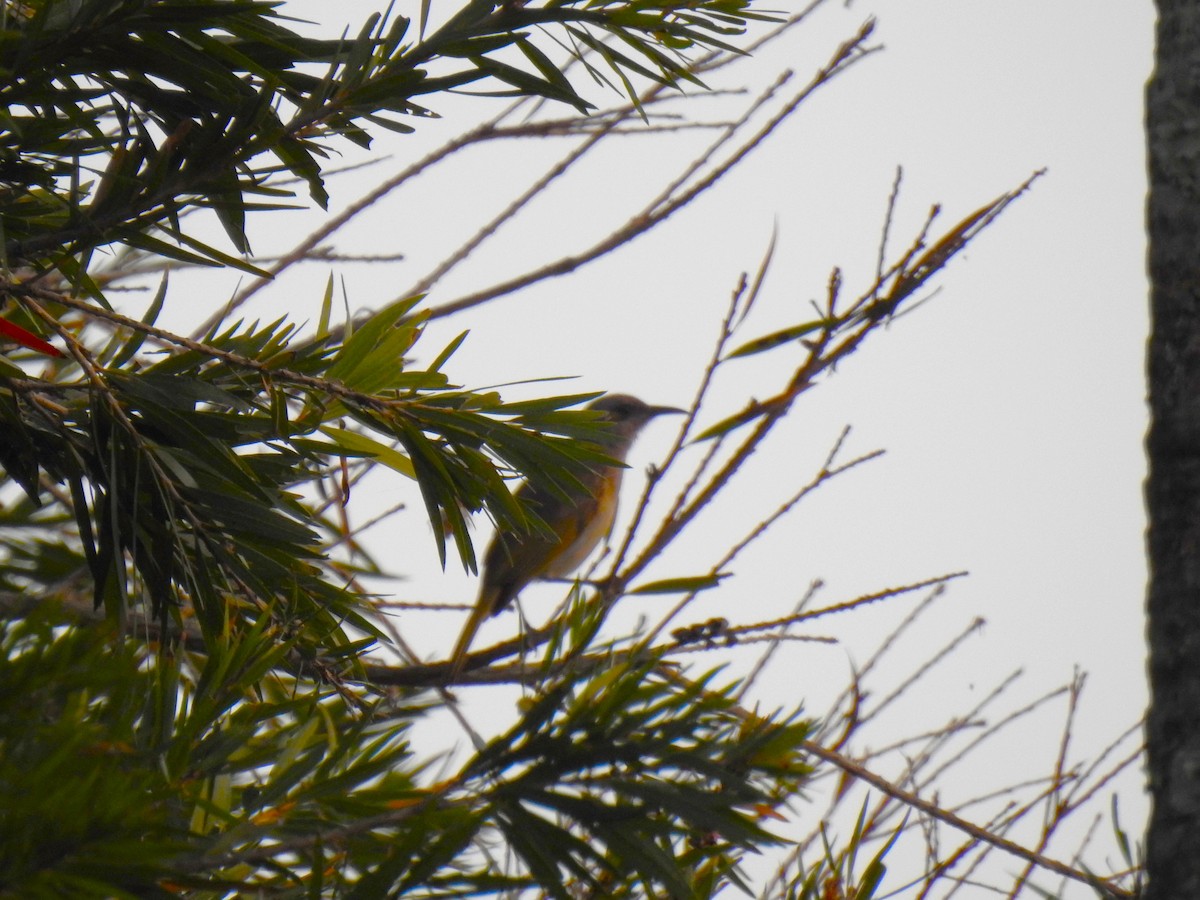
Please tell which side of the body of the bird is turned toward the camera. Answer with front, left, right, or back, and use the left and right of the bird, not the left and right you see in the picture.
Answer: right
